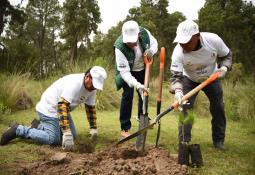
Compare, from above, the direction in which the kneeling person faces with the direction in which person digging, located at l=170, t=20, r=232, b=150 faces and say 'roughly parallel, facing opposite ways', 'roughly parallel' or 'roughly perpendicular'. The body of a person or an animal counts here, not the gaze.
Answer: roughly perpendicular

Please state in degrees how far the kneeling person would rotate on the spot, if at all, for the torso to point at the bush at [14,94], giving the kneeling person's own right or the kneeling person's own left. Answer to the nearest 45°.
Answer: approximately 135° to the kneeling person's own left

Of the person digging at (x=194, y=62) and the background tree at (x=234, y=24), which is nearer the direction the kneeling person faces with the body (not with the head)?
the person digging

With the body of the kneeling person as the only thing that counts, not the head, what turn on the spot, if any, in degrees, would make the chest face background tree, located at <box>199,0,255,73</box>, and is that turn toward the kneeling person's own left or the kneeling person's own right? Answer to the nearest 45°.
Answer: approximately 90° to the kneeling person's own left

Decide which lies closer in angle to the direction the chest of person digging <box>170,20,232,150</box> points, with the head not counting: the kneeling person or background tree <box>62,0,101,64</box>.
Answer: the kneeling person

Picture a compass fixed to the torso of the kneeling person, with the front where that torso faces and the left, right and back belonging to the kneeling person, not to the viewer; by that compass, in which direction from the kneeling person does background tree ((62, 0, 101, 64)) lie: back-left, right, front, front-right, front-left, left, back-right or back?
back-left

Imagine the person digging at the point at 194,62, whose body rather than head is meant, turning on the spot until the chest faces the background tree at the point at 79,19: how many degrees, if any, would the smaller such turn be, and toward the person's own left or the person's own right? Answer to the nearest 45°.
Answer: approximately 90° to the person's own right

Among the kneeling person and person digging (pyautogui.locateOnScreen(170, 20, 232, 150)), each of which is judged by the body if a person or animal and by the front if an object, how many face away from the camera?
0

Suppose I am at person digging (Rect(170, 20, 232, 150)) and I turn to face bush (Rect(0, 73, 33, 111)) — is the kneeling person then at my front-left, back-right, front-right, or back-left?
front-left

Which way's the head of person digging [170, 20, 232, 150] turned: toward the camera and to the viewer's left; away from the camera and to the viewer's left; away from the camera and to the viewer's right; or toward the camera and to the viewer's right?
toward the camera and to the viewer's left

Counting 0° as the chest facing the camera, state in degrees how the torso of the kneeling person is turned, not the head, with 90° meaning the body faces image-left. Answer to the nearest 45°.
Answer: approximately 315°

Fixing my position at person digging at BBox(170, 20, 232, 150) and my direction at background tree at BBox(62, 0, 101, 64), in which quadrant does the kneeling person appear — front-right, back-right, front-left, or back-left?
front-left

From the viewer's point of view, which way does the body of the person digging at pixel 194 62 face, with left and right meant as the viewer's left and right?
facing the viewer and to the left of the viewer

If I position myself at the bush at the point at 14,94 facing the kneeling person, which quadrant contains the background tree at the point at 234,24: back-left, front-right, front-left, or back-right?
back-left

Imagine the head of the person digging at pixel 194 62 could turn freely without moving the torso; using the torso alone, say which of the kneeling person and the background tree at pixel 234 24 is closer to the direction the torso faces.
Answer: the kneeling person
